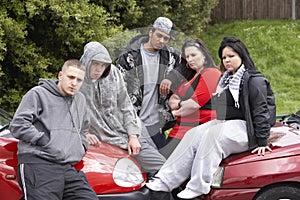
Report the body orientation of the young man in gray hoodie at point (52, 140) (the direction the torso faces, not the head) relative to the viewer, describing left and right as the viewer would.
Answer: facing the viewer and to the right of the viewer

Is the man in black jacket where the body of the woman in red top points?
no

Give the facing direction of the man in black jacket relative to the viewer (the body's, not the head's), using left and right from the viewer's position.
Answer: facing the viewer

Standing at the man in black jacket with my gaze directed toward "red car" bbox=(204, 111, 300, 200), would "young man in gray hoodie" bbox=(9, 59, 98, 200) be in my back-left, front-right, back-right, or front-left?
back-right

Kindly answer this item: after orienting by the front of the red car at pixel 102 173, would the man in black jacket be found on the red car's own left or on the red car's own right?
on the red car's own left

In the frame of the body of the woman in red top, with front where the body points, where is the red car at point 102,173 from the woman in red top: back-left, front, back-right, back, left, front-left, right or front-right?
front

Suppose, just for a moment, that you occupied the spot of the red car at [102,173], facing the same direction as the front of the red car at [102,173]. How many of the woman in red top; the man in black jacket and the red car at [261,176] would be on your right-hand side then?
0

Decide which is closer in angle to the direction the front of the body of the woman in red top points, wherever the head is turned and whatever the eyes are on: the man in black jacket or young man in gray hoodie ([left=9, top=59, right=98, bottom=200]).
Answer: the young man in gray hoodie

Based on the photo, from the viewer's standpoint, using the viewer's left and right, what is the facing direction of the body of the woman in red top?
facing the viewer and to the left of the viewer

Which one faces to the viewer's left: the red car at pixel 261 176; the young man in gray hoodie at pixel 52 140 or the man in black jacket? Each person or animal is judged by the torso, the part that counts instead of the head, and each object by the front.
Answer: the red car

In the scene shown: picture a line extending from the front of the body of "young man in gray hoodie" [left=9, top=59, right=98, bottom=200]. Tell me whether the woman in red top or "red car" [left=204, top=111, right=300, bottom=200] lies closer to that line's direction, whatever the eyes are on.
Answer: the red car

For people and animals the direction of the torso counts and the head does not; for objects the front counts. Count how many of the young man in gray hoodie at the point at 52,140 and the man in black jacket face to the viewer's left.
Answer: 0

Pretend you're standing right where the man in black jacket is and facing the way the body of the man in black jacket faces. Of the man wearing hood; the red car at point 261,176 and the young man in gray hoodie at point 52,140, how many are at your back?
0
